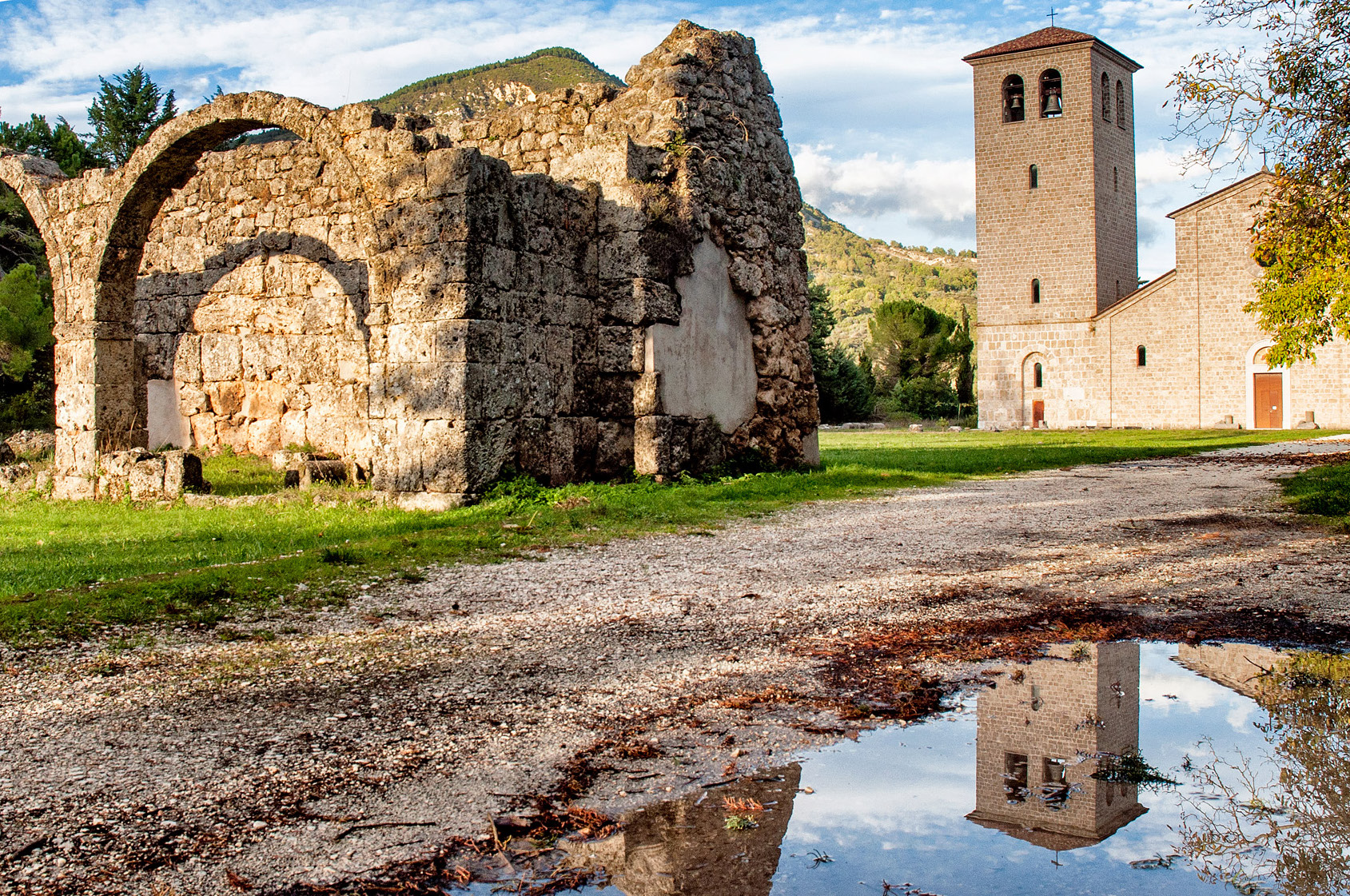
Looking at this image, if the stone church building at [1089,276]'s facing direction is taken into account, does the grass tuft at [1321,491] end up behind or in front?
in front

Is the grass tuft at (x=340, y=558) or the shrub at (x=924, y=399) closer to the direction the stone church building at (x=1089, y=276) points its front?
the grass tuft

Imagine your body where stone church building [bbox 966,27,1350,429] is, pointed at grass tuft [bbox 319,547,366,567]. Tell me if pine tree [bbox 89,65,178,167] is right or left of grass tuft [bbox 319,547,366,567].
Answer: right

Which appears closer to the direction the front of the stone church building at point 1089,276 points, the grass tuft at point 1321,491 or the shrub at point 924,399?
the grass tuft

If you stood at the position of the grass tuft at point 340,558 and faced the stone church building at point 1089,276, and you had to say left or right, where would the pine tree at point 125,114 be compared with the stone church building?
left

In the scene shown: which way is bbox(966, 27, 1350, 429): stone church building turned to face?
toward the camera

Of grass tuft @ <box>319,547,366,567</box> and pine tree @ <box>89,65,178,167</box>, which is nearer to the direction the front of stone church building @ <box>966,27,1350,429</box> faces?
the grass tuft

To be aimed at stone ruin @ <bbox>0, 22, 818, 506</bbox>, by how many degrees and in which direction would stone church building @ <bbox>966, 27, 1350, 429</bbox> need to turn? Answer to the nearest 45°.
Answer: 0° — it already faces it

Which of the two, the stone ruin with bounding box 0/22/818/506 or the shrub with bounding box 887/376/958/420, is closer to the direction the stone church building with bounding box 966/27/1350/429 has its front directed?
the stone ruin

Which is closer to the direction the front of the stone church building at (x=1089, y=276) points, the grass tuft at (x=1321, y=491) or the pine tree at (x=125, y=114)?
the grass tuft

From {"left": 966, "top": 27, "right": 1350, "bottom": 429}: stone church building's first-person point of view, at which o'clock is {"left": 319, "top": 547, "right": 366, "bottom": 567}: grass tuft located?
The grass tuft is roughly at 12 o'clock from the stone church building.

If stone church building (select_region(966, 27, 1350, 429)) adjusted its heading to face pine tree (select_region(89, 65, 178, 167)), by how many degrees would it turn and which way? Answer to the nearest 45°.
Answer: approximately 45° to its right
